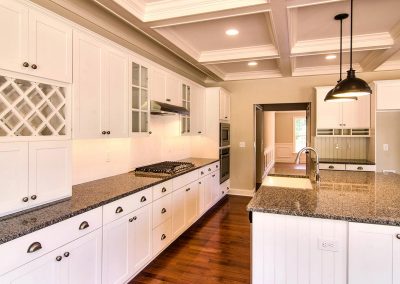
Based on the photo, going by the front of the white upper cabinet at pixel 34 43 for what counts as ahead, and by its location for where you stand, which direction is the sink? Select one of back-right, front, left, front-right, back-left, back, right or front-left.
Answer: front-left

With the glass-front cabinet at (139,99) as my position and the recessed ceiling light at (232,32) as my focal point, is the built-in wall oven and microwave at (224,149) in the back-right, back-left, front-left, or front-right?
front-left

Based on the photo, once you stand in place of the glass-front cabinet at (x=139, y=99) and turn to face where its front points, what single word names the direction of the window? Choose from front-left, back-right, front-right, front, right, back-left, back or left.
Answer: left

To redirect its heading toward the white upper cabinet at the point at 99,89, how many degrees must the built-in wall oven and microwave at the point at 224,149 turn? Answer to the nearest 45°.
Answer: approximately 90° to its right

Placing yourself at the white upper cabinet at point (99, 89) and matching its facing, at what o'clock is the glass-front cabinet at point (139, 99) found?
The glass-front cabinet is roughly at 9 o'clock from the white upper cabinet.

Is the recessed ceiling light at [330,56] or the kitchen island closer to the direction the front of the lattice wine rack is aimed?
the kitchen island

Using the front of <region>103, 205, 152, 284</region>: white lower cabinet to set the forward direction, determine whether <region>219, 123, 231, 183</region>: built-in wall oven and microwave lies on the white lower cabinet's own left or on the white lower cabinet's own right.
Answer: on the white lower cabinet's own left

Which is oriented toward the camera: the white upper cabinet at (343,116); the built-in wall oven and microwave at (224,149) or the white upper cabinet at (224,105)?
the white upper cabinet at (343,116)

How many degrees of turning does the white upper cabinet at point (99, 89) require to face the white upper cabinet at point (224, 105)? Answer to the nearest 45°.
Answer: approximately 90° to its left

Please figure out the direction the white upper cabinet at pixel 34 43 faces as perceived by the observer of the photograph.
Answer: facing the viewer and to the right of the viewer

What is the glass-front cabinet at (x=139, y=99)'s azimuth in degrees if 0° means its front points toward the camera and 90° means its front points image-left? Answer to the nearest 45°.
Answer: approximately 315°

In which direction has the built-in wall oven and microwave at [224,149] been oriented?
to the viewer's right

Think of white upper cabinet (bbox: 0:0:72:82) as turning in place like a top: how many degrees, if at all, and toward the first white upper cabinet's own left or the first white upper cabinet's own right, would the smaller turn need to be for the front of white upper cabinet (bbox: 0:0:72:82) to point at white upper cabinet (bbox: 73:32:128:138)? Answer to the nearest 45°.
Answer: approximately 90° to the first white upper cabinet's own left

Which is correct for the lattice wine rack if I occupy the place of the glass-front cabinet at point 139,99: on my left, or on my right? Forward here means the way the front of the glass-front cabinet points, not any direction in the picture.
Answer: on my right

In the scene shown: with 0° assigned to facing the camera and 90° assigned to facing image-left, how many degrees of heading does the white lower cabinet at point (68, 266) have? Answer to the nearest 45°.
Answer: approximately 315°

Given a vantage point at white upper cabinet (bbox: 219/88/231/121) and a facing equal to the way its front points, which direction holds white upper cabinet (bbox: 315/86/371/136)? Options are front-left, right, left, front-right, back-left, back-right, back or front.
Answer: front

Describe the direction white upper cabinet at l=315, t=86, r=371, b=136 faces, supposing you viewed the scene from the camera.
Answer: facing the viewer
